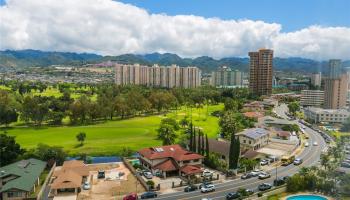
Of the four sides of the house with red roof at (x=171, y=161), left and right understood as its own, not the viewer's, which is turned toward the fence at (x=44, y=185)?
right

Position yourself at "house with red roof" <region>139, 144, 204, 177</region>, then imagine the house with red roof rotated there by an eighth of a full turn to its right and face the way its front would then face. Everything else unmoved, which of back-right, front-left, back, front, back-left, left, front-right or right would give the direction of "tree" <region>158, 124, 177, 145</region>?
back-right

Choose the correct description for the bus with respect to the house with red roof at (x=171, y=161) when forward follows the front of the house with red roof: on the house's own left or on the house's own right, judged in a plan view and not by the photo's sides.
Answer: on the house's own left

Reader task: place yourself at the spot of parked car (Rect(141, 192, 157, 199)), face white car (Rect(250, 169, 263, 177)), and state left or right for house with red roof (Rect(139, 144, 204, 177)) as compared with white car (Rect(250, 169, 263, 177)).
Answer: left

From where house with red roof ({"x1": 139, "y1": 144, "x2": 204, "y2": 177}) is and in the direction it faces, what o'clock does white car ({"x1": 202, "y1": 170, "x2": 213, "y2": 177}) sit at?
The white car is roughly at 10 o'clock from the house with red roof.

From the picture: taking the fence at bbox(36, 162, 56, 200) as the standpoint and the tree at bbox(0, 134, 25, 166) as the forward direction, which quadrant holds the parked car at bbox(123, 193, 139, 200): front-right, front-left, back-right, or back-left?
back-right

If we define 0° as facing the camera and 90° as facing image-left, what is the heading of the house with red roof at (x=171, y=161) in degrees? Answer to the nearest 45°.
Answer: approximately 0°
